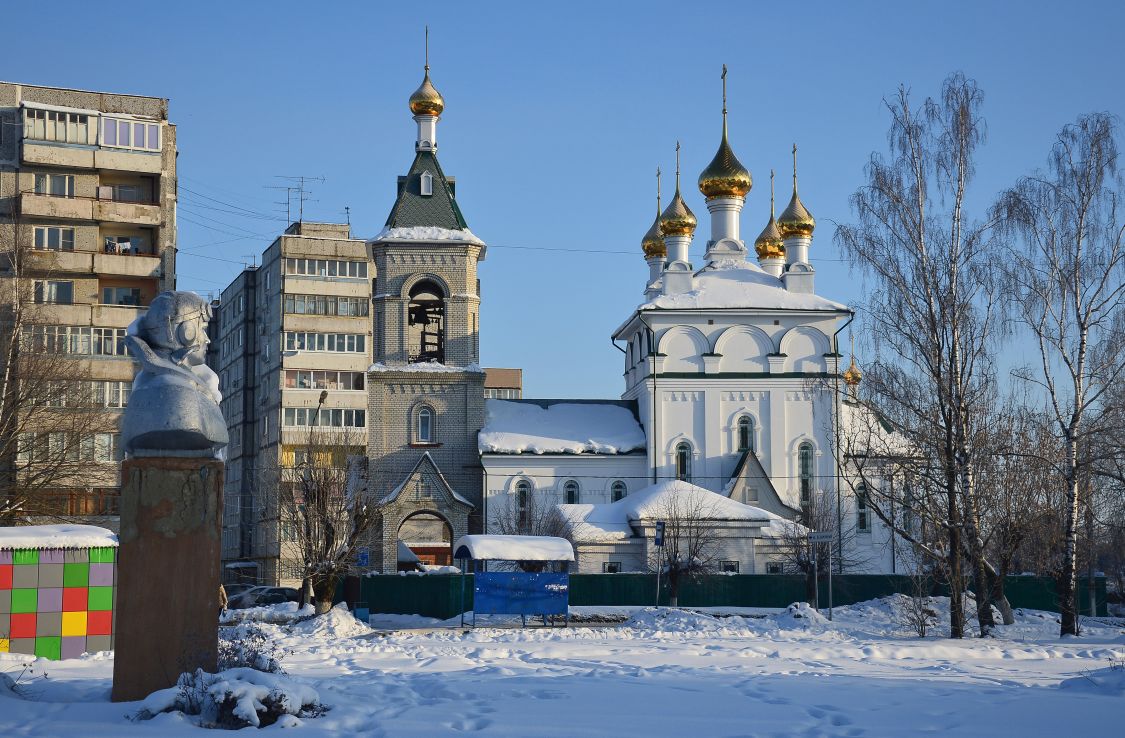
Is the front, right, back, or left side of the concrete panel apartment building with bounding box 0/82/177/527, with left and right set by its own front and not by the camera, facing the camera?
front

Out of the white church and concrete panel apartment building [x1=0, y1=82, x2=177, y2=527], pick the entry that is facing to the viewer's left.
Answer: the white church

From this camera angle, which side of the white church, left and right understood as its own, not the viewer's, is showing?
left

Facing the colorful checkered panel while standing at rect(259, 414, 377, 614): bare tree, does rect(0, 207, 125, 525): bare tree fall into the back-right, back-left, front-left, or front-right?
front-right

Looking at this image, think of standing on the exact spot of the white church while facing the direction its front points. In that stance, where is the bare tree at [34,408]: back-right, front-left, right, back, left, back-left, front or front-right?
front-left

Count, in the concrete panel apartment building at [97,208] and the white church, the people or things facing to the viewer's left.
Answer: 1

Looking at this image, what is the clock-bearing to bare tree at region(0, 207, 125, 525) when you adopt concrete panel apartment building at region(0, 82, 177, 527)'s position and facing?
The bare tree is roughly at 12 o'clock from the concrete panel apartment building.

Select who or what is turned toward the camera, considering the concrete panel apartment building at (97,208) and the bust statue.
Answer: the concrete panel apartment building

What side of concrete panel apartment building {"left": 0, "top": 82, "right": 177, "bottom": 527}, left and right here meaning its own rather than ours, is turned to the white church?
left

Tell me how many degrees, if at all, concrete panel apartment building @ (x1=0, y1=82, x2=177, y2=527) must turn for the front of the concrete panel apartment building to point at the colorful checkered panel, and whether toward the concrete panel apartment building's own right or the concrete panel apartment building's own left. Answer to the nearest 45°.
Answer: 0° — it already faces it

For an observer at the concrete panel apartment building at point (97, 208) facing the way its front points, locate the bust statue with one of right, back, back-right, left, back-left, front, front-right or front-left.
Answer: front
